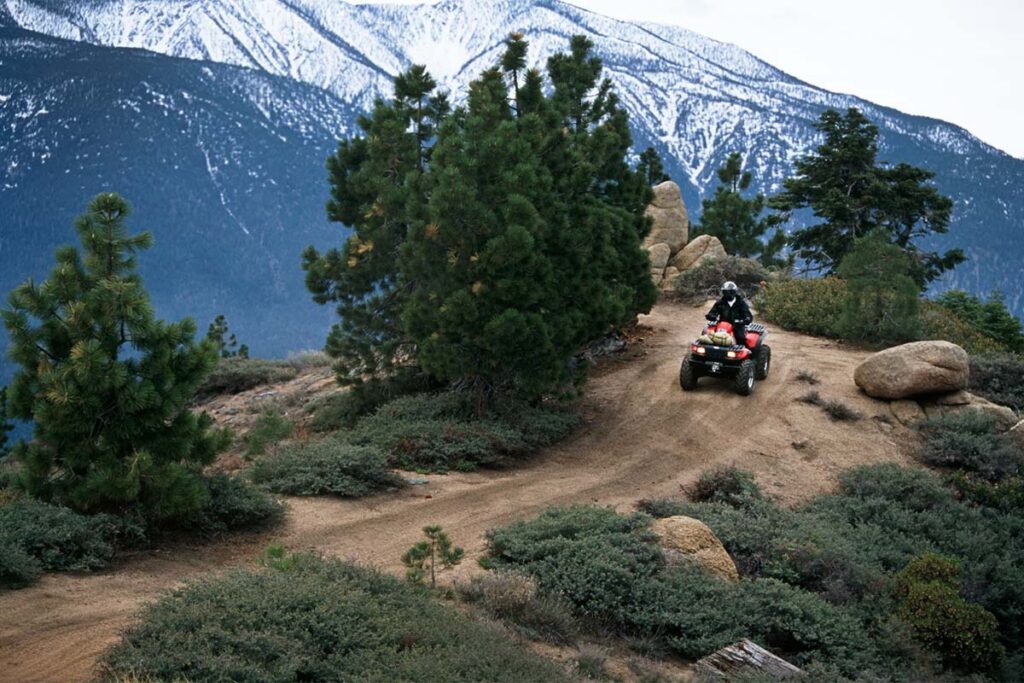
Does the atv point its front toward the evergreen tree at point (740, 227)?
no

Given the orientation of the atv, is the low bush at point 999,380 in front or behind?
behind

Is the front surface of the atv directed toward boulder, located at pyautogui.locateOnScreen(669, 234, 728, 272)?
no

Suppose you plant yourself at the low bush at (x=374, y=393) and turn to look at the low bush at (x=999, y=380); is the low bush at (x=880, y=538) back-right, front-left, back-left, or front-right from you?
front-right

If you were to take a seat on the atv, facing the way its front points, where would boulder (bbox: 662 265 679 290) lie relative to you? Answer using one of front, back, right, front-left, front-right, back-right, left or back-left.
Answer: back-right

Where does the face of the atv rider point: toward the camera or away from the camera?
toward the camera

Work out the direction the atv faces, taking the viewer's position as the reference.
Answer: facing the viewer and to the left of the viewer

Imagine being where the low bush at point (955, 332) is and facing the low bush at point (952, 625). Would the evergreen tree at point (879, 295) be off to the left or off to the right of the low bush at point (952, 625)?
right

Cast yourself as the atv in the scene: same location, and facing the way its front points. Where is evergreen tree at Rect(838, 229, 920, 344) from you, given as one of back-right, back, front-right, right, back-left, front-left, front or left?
back

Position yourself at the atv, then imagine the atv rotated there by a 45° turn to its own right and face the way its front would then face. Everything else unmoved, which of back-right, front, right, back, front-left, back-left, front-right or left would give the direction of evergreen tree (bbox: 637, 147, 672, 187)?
right

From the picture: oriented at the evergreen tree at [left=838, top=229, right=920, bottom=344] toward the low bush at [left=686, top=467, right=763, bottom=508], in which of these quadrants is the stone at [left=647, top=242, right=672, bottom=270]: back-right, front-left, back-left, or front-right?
back-right

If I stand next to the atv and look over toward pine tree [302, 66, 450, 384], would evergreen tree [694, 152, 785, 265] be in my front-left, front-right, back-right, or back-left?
back-right

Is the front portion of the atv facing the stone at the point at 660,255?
no

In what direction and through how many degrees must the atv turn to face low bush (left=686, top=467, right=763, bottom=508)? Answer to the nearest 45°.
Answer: approximately 45° to its left

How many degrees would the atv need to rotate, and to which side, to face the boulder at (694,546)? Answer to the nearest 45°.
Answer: approximately 45° to its left

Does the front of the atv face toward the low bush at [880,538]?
no
